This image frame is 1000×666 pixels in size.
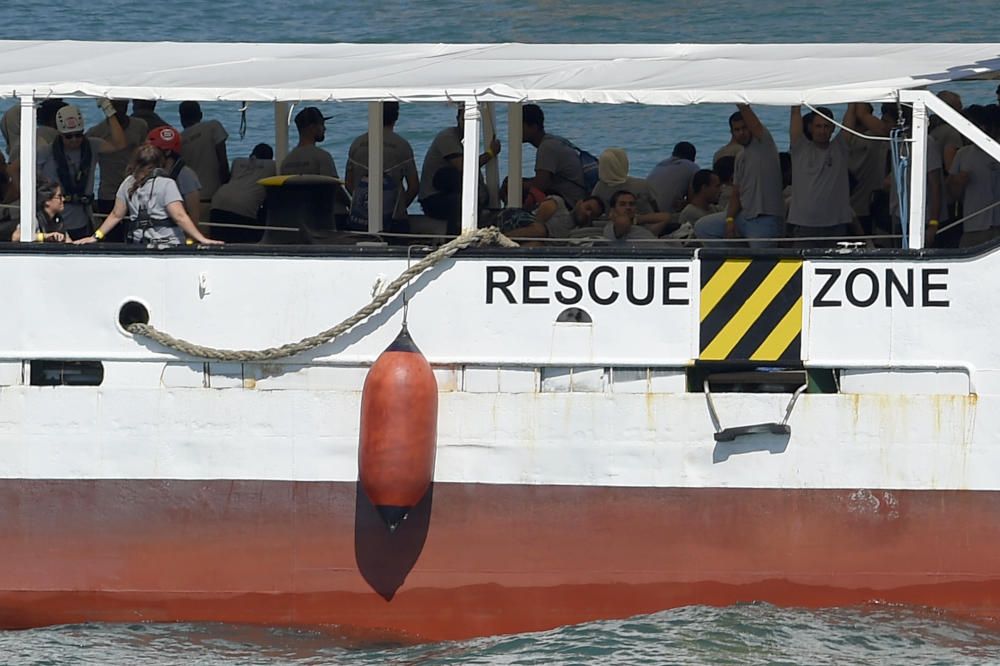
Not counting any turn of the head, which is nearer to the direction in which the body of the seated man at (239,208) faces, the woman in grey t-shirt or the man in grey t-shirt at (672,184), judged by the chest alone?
the man in grey t-shirt

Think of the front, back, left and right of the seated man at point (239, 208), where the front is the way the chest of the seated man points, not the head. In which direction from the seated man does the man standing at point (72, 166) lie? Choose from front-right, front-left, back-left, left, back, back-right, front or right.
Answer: back-left

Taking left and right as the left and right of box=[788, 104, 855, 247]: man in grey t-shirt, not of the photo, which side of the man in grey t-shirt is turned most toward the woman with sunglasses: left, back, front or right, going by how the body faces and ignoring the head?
right

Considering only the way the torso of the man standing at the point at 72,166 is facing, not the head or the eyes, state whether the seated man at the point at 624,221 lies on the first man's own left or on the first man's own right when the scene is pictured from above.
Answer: on the first man's own left

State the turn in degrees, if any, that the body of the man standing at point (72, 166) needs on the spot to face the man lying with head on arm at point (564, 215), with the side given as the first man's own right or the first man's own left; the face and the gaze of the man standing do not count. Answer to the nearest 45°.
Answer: approximately 90° to the first man's own left

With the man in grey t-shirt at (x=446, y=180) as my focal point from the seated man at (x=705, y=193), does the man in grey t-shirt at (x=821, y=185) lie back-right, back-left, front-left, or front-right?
back-left

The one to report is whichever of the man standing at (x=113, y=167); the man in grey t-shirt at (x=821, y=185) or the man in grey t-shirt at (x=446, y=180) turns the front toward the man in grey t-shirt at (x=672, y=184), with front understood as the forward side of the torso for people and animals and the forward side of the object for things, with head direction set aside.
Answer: the man in grey t-shirt at (x=446, y=180)
